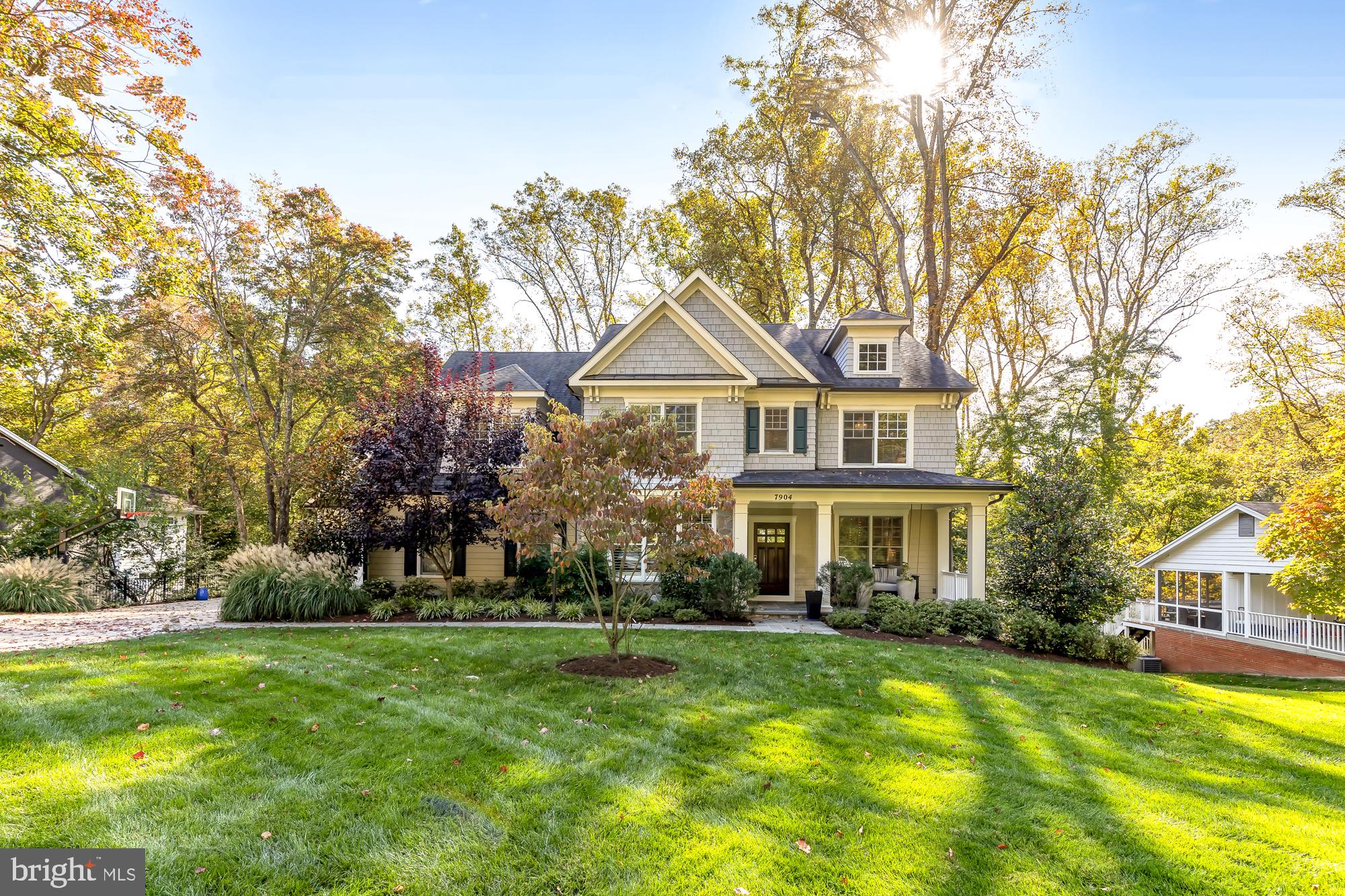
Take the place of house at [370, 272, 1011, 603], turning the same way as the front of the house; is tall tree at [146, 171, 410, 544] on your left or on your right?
on your right

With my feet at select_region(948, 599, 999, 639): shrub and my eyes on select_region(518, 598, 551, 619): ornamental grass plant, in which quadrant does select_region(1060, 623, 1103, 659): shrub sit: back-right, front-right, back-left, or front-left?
back-left

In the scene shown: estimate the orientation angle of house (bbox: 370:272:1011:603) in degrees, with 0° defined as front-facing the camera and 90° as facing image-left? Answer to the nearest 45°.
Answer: approximately 0°

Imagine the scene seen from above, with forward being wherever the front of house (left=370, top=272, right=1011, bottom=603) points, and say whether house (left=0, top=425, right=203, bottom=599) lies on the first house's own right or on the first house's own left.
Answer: on the first house's own right

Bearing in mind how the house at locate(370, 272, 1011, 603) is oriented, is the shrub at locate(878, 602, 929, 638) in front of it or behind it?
in front

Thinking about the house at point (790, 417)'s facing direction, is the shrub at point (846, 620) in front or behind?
in front
